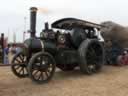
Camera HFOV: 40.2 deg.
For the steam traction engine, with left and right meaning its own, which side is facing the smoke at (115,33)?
back

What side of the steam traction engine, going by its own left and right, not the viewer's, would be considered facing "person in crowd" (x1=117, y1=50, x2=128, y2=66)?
back

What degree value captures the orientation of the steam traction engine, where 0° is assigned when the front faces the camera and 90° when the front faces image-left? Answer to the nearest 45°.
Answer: approximately 45°
